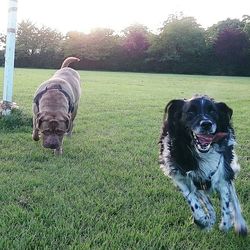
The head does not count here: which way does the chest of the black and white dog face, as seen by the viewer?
toward the camera

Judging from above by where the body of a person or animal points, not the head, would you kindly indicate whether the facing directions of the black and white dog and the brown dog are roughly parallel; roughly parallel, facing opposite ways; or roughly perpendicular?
roughly parallel

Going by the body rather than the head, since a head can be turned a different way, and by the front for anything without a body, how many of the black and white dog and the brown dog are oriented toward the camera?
2

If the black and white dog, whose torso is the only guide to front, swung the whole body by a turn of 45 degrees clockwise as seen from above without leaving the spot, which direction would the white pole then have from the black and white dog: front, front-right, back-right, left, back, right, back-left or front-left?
right

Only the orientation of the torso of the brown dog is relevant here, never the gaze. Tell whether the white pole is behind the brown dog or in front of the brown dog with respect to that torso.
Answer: behind

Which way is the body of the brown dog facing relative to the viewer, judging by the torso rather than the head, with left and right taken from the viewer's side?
facing the viewer

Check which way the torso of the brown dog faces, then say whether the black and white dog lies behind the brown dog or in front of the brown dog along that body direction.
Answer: in front
